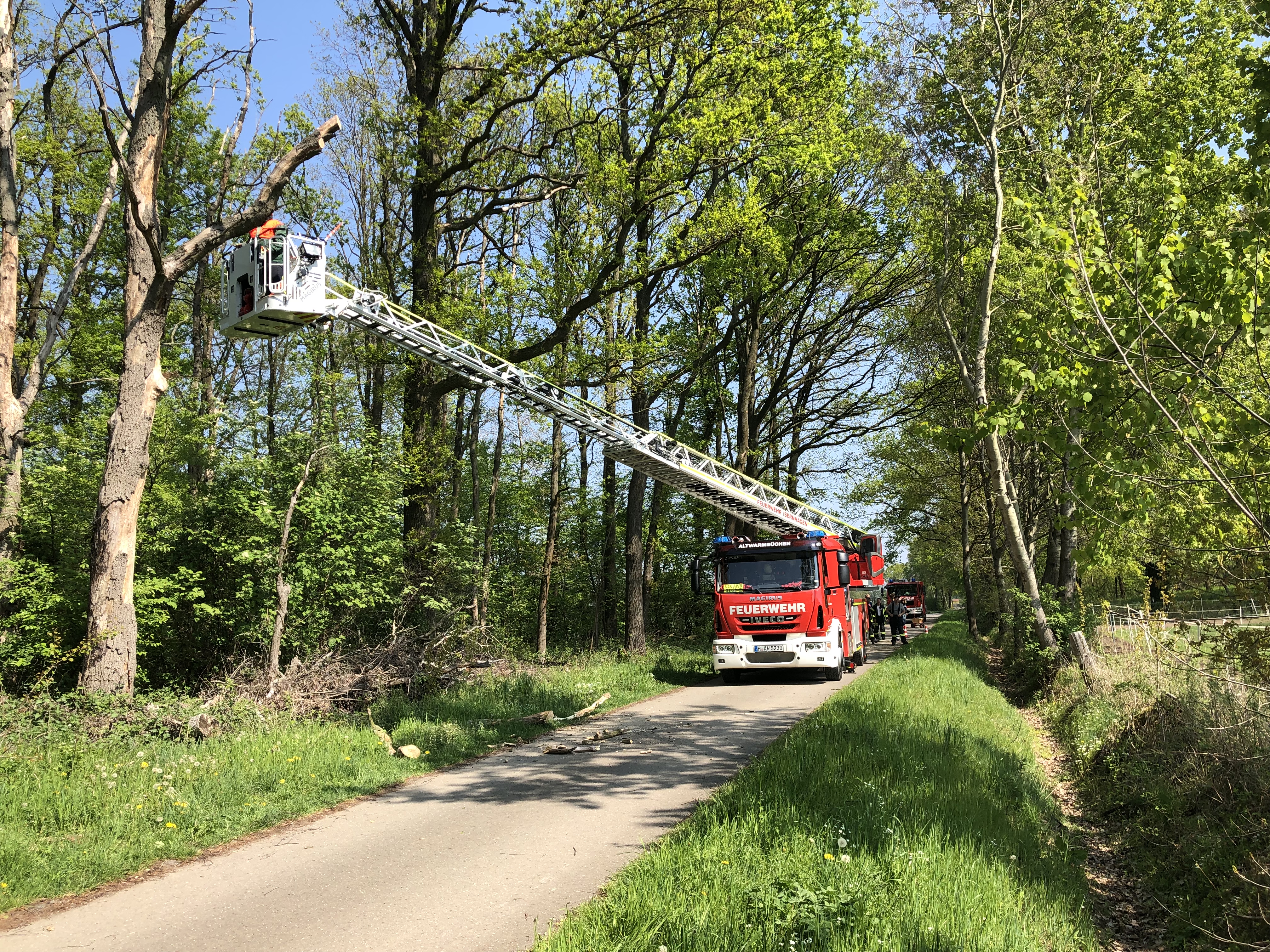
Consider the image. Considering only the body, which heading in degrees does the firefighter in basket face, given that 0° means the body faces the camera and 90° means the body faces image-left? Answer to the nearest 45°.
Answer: approximately 90°

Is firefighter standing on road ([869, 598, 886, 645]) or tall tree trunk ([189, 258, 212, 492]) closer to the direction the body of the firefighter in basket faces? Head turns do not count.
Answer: the tall tree trunk

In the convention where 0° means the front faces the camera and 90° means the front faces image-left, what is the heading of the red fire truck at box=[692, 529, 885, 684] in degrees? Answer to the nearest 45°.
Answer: approximately 0°

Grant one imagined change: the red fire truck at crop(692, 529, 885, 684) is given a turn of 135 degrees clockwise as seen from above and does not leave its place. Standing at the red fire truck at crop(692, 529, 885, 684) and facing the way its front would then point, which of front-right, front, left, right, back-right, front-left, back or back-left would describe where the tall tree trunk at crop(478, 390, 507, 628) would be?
front

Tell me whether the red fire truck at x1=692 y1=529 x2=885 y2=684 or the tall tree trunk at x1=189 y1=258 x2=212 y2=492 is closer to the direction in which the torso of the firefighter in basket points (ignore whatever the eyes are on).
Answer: the tall tree trunk

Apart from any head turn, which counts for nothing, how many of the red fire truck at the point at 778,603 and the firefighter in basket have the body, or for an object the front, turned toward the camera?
1

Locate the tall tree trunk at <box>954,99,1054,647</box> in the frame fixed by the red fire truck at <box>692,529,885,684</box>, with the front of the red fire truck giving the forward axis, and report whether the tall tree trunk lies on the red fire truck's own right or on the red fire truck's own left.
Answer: on the red fire truck's own left

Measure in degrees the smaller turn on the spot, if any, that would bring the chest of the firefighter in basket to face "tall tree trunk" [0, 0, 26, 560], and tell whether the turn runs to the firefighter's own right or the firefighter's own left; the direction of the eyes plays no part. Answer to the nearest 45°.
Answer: approximately 45° to the firefighter's own right

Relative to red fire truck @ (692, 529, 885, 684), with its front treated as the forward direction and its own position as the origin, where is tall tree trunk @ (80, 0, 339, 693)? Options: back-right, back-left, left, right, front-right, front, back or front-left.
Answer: front-right
